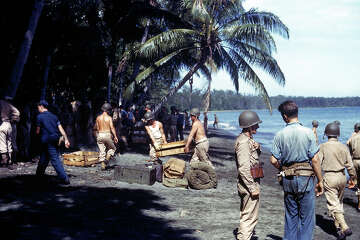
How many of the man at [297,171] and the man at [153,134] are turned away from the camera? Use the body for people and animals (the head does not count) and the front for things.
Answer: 1

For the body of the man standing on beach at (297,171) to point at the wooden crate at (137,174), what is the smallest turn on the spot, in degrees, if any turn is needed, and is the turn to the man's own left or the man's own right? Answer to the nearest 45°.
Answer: approximately 45° to the man's own left

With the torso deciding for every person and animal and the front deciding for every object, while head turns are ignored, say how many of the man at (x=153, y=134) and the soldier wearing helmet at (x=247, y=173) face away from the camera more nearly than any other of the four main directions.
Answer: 0

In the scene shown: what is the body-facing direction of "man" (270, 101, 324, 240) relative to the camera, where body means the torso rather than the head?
away from the camera

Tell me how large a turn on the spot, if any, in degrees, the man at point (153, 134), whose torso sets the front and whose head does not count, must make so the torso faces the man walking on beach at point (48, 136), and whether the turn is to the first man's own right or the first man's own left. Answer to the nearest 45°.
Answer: approximately 90° to the first man's own right

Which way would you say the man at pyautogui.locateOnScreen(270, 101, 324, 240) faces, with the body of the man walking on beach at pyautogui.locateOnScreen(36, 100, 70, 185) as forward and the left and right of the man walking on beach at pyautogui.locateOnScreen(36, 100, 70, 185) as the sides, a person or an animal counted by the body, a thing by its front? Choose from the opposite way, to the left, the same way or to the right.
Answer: to the right

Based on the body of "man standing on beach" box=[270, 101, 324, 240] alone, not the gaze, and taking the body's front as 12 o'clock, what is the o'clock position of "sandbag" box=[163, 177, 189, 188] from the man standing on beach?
The sandbag is roughly at 11 o'clock from the man standing on beach.

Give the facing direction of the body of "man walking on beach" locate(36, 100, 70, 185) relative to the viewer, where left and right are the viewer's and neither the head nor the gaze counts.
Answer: facing away from the viewer and to the left of the viewer

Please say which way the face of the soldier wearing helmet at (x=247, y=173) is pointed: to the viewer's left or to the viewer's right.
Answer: to the viewer's right
